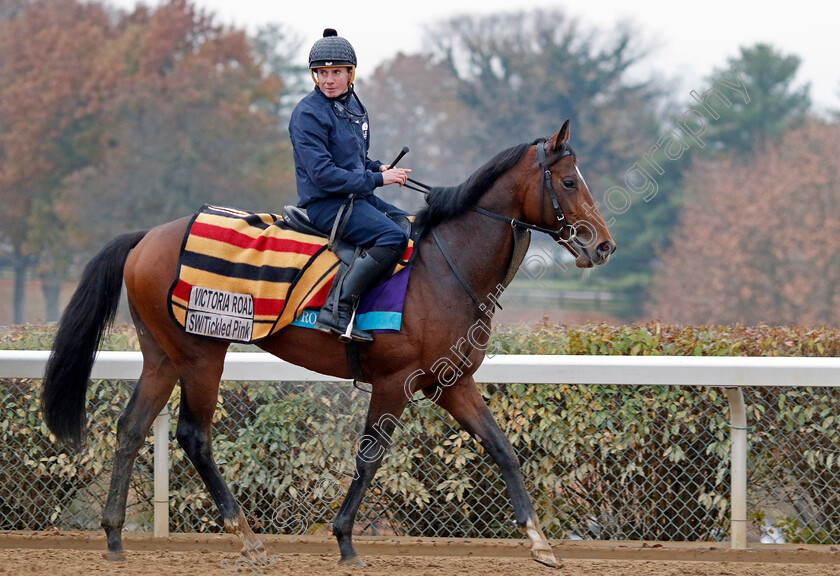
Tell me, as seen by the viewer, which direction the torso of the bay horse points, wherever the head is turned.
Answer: to the viewer's right
